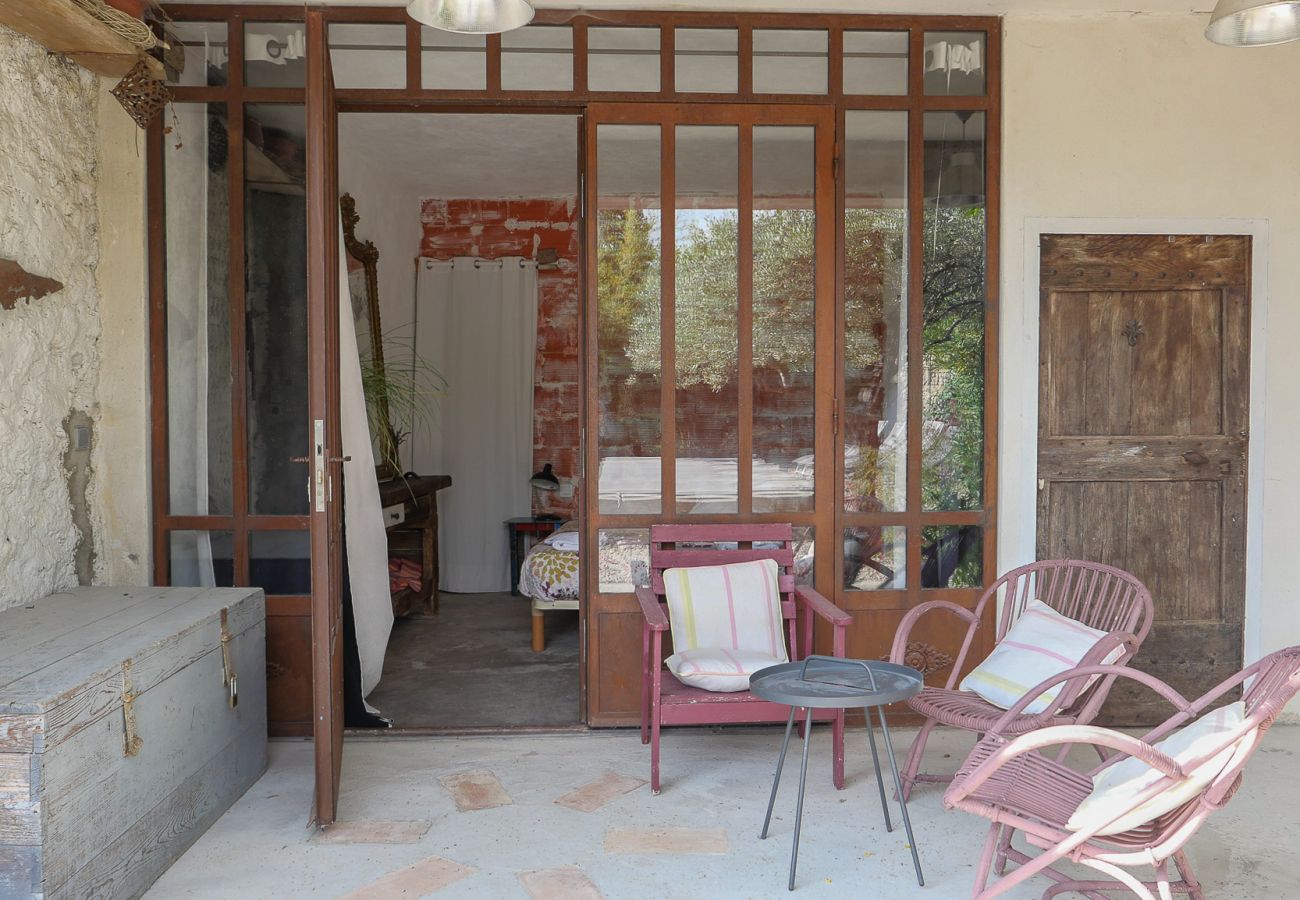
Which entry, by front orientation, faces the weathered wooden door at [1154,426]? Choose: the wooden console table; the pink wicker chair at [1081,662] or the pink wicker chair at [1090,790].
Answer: the wooden console table

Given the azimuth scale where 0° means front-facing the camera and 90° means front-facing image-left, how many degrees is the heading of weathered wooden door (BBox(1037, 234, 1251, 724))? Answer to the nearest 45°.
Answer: approximately 0°

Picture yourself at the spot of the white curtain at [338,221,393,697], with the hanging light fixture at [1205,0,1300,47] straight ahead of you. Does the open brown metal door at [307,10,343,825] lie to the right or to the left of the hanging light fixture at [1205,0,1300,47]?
right

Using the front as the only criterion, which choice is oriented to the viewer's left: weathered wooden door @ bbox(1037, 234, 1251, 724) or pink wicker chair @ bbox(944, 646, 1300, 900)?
the pink wicker chair

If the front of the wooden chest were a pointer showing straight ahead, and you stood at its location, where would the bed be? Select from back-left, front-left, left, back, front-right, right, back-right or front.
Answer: left

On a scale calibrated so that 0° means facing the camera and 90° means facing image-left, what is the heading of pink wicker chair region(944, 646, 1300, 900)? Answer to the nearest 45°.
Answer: approximately 90°

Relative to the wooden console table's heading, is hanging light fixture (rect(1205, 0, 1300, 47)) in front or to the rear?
in front

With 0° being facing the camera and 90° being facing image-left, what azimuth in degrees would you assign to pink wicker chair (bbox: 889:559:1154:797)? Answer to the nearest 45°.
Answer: approximately 45°

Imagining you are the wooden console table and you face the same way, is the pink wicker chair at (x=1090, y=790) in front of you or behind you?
in front

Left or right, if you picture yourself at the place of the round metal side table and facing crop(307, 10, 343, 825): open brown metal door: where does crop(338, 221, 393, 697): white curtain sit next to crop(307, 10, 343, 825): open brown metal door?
right

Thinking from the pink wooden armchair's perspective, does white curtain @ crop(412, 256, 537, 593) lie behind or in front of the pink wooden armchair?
behind

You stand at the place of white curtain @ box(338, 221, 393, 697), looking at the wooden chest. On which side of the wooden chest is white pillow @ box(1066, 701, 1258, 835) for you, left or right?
left
